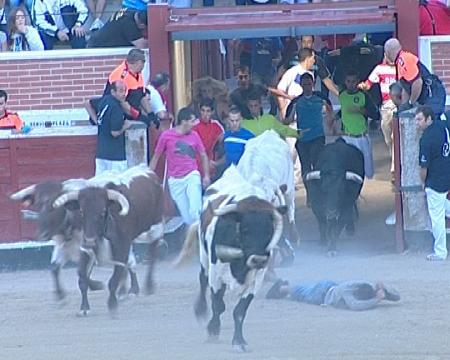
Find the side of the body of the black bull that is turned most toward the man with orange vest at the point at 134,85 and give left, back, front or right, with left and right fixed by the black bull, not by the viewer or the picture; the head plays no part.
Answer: right

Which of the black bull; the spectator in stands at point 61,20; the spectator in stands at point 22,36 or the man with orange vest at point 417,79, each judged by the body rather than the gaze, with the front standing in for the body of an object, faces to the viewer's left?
the man with orange vest

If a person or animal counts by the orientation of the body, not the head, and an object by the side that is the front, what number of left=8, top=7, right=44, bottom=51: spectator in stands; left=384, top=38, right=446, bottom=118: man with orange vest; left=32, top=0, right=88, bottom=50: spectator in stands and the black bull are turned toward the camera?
3

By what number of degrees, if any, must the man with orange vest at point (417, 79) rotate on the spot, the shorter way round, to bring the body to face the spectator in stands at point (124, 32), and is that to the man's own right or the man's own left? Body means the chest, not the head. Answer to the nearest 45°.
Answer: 0° — they already face them

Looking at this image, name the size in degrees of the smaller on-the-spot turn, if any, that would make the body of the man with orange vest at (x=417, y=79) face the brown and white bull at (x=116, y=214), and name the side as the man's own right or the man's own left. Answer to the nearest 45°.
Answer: approximately 45° to the man's own left

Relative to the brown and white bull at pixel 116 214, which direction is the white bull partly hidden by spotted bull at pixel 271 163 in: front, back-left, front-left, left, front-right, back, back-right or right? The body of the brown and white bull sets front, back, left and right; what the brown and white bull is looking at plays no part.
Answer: back

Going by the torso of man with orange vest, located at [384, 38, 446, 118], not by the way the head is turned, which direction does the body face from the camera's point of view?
to the viewer's left

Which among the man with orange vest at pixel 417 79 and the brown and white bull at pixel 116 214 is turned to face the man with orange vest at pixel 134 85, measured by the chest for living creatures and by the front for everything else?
the man with orange vest at pixel 417 79

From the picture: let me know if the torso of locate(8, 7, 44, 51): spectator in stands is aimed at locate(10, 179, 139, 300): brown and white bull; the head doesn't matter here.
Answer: yes

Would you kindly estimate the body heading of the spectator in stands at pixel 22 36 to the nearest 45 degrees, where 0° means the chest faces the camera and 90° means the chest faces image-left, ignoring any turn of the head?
approximately 0°

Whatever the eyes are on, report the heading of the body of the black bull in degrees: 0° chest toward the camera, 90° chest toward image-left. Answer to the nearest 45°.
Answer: approximately 0°

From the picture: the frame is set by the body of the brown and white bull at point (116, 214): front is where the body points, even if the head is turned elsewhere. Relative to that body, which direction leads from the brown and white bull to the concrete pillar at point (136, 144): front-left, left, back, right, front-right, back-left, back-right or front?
back-right
